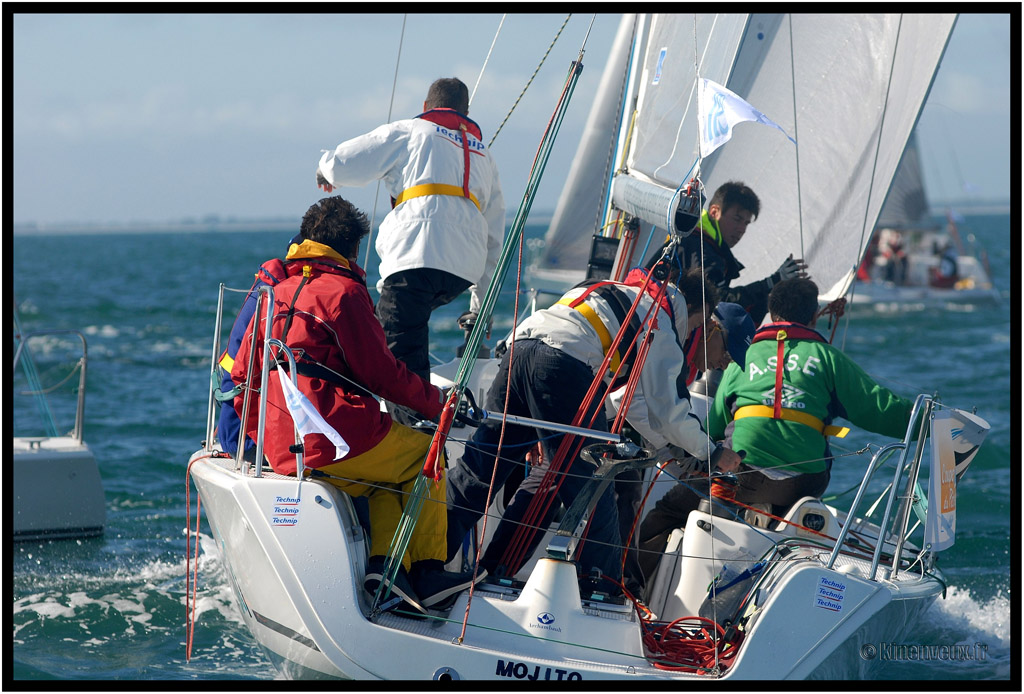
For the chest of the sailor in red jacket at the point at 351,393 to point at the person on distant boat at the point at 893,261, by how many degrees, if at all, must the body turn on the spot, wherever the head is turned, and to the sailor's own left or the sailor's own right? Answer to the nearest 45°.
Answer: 0° — they already face them

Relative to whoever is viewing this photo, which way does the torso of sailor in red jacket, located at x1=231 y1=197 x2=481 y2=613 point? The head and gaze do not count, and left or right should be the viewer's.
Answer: facing away from the viewer and to the right of the viewer

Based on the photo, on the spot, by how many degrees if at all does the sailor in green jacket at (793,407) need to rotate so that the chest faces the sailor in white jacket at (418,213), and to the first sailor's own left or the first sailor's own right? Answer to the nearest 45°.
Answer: approximately 90° to the first sailor's own left

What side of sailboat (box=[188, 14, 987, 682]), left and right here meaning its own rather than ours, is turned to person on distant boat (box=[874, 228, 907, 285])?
front

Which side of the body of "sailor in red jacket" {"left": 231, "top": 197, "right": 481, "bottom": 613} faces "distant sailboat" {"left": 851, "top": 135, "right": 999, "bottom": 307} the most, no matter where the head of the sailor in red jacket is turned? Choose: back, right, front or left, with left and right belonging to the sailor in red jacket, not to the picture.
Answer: front

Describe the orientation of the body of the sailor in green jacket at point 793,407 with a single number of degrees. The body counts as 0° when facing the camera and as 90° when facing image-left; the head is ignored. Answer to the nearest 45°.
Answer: approximately 180°

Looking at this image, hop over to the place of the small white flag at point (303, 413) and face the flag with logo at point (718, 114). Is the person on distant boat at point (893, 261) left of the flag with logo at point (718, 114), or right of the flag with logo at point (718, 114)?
left

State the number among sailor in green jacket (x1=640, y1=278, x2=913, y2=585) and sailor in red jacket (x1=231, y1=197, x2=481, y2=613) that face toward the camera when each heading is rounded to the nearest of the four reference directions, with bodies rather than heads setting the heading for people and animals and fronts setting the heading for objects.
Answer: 0

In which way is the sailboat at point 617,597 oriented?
away from the camera

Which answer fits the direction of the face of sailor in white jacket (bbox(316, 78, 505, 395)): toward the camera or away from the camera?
away from the camera
